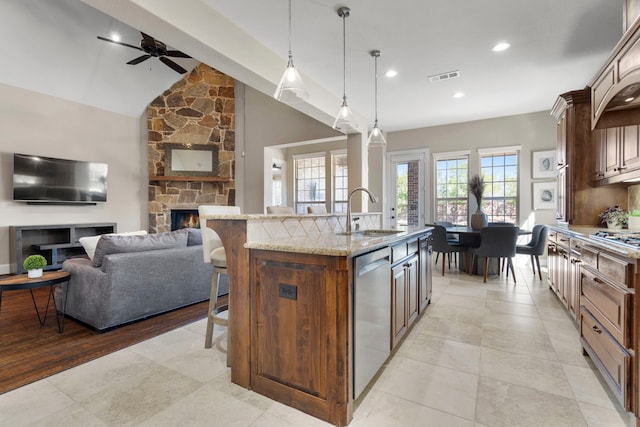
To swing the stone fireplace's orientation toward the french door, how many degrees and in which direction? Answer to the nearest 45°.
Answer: approximately 45° to its left

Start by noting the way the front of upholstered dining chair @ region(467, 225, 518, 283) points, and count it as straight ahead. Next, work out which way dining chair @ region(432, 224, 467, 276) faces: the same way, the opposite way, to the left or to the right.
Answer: to the right

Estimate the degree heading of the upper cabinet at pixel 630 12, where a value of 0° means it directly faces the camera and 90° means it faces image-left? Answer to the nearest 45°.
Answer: approximately 90°

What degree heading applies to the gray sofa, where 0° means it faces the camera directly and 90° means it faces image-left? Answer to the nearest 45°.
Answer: approximately 135°

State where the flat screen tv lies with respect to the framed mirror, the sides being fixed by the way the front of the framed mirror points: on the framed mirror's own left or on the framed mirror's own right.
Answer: on the framed mirror's own right

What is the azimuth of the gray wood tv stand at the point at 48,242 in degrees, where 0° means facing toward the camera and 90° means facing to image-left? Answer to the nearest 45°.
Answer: approximately 315°

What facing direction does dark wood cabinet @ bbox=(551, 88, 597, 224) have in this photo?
to the viewer's left
